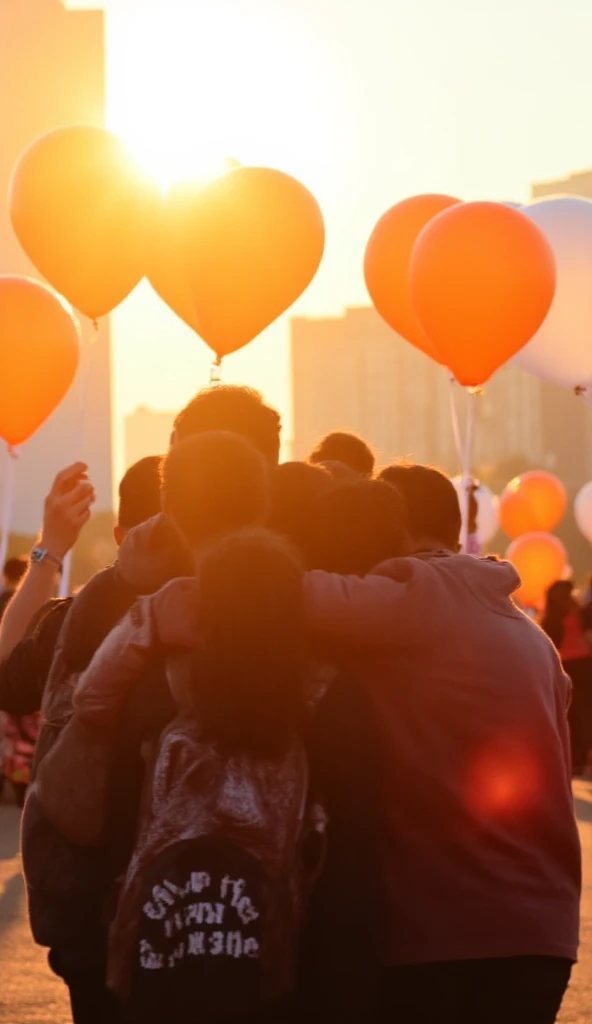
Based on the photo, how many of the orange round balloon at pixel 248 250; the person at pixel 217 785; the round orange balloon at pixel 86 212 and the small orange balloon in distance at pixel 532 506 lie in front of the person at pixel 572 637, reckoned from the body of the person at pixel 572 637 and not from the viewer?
1

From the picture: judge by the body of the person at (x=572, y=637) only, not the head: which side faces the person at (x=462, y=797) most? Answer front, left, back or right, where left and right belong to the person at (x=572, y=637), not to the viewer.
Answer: back

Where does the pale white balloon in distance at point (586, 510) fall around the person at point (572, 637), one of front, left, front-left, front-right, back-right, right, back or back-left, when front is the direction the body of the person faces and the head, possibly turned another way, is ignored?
front

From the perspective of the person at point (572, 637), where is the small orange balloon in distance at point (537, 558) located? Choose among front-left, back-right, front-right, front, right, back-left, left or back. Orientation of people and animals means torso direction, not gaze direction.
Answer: front

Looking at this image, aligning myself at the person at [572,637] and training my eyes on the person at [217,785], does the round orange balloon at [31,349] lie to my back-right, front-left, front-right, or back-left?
front-right

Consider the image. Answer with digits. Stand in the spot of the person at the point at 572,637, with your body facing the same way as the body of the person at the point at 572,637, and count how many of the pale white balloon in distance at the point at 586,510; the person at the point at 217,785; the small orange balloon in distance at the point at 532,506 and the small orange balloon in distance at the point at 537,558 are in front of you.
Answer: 3

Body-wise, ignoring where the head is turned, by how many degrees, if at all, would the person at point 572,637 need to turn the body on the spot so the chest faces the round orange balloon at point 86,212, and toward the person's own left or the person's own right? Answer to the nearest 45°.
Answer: approximately 135° to the person's own left

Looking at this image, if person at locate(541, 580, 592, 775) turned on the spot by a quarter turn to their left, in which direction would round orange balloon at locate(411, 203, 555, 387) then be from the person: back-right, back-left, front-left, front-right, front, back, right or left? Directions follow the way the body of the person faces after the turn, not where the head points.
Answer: left

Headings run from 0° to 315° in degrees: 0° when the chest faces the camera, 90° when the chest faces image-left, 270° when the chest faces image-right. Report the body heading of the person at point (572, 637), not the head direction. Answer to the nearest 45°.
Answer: approximately 180°

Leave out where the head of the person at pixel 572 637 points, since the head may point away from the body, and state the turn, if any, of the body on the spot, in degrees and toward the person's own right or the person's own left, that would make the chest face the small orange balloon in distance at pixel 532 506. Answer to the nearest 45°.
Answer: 0° — they already face it

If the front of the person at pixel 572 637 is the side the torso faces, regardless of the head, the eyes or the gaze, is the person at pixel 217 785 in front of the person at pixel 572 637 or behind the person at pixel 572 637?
behind
